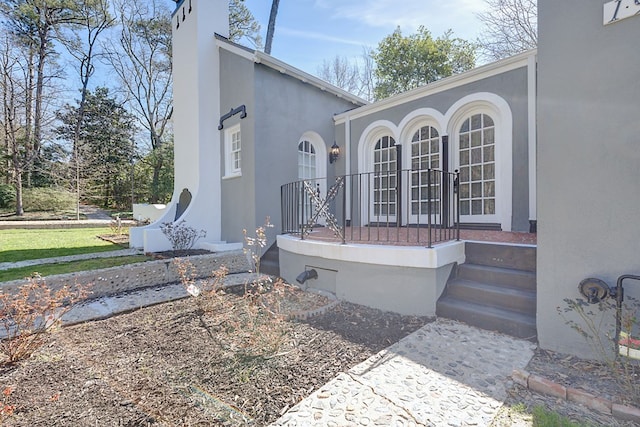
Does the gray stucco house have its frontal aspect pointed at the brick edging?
no

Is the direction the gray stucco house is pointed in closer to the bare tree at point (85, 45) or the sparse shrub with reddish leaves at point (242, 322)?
the sparse shrub with reddish leaves

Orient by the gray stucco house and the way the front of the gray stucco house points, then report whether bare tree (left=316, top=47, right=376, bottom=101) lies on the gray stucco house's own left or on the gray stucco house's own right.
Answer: on the gray stucco house's own right

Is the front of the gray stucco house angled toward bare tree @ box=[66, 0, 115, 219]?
no

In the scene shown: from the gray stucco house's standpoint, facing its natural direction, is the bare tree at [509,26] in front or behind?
behind

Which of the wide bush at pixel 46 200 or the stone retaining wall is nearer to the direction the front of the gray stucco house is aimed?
the stone retaining wall

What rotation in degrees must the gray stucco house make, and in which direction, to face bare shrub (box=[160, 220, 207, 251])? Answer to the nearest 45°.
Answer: approximately 45° to its right

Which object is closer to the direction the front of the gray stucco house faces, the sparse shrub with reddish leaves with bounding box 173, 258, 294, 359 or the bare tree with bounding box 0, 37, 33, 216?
the sparse shrub with reddish leaves

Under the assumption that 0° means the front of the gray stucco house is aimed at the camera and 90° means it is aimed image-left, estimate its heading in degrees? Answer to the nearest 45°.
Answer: approximately 45°

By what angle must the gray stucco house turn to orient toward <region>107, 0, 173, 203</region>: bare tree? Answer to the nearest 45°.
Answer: approximately 90° to its right

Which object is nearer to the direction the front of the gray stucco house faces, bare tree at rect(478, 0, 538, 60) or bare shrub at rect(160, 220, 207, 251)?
the bare shrub

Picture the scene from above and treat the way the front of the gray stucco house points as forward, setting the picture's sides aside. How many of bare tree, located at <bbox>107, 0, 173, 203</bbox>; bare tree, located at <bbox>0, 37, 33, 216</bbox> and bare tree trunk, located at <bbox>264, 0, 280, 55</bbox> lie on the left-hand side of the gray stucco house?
0

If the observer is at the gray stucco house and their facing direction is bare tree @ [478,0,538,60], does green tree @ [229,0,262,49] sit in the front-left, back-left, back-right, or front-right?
front-left

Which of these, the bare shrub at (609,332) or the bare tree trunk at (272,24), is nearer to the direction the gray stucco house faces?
the bare shrub

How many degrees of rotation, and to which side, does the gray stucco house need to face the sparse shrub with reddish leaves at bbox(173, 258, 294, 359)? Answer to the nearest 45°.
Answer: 0° — it already faces it

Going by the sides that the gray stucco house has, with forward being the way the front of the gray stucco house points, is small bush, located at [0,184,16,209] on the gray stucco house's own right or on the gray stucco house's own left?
on the gray stucco house's own right

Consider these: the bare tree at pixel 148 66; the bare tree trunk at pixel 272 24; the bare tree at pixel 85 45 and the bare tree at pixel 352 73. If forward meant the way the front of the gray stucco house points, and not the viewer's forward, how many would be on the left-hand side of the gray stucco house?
0

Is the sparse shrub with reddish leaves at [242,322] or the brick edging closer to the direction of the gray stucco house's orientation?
the sparse shrub with reddish leaves

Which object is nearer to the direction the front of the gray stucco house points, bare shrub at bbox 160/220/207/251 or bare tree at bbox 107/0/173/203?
the bare shrub

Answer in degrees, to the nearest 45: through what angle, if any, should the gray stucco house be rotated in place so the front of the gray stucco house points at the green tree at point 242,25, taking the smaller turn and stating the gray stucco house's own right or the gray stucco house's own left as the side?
approximately 90° to the gray stucco house's own right
